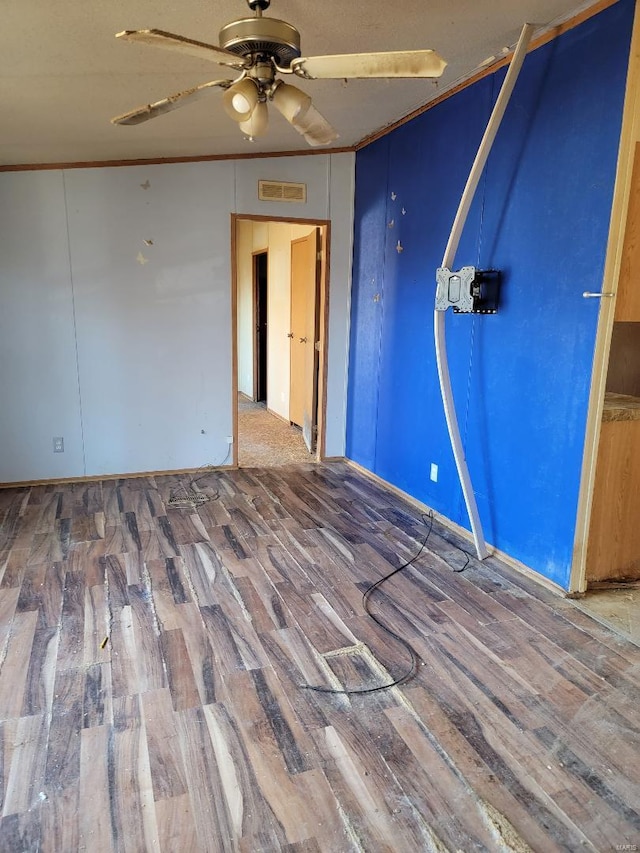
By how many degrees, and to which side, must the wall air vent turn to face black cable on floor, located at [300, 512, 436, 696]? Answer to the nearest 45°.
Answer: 0° — it already faces it

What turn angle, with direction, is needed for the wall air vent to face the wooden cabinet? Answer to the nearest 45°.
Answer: approximately 45° to its left

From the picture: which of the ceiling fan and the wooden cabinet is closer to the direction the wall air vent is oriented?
the ceiling fan

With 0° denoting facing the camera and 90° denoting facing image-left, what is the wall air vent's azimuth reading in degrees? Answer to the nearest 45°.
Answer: approximately 0°

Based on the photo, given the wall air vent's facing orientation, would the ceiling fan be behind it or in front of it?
in front
